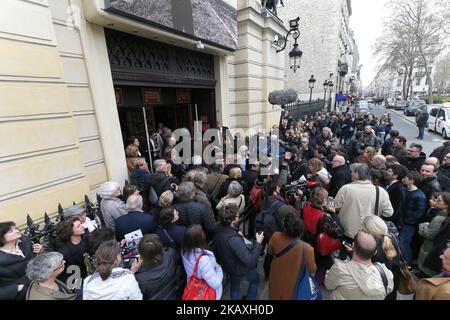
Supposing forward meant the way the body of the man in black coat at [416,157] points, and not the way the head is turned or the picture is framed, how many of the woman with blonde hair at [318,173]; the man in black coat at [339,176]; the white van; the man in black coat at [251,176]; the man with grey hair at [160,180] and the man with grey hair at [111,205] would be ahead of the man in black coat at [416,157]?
5

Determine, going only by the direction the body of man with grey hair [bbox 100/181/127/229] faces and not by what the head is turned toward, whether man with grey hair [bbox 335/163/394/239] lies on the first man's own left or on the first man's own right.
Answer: on the first man's own right

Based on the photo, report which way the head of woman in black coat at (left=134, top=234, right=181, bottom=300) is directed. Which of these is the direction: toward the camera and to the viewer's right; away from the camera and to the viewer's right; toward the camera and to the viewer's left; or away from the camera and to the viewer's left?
away from the camera and to the viewer's left

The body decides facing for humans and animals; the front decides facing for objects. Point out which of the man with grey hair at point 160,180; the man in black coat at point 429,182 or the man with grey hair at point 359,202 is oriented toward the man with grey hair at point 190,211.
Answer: the man in black coat

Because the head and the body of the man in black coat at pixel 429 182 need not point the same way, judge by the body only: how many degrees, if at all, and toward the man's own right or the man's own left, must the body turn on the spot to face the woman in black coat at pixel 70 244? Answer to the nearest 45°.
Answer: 0° — they already face them

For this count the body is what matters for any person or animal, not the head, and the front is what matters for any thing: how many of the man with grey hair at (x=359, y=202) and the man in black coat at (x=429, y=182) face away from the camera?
1

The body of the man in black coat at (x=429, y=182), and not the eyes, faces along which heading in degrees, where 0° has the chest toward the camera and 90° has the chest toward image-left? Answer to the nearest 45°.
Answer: approximately 45°

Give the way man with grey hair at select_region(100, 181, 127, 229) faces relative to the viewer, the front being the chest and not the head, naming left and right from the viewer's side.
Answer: facing away from the viewer and to the right of the viewer

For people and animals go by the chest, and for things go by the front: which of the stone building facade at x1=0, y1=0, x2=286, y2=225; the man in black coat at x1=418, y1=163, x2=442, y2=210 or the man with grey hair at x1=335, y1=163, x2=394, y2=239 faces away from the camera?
the man with grey hair

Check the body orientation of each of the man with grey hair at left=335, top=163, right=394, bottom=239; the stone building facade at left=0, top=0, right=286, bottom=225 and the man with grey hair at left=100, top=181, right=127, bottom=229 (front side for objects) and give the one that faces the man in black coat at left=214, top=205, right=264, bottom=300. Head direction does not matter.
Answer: the stone building facade

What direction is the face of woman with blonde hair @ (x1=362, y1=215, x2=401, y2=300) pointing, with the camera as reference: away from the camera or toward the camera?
away from the camera

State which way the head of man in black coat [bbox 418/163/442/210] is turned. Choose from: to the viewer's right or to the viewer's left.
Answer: to the viewer's left

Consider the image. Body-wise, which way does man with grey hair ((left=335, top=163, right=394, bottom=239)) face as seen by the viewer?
away from the camera

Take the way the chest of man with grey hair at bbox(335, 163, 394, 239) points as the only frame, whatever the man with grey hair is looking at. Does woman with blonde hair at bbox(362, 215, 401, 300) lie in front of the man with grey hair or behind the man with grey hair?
behind
